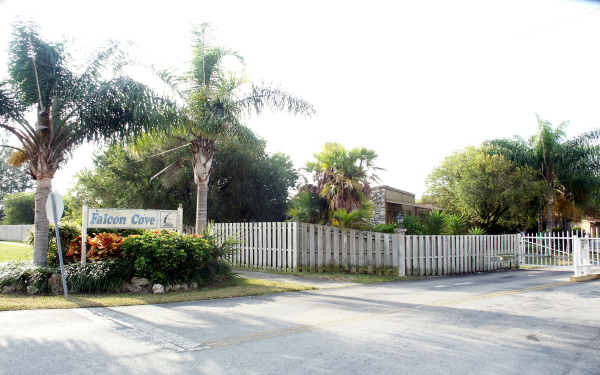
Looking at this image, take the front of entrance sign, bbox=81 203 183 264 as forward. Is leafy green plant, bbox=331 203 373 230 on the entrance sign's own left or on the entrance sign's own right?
on the entrance sign's own left

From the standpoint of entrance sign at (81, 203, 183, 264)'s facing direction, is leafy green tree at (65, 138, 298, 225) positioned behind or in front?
behind

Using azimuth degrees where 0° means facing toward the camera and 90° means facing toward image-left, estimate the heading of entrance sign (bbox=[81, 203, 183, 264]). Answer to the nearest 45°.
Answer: approximately 0°

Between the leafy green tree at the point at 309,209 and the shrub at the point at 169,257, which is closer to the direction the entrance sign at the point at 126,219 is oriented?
the shrub

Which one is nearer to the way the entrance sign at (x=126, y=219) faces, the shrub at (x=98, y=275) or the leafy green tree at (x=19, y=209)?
the shrub

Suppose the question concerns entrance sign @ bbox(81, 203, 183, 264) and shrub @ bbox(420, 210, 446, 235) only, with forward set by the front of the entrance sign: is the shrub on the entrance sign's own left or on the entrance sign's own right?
on the entrance sign's own left
